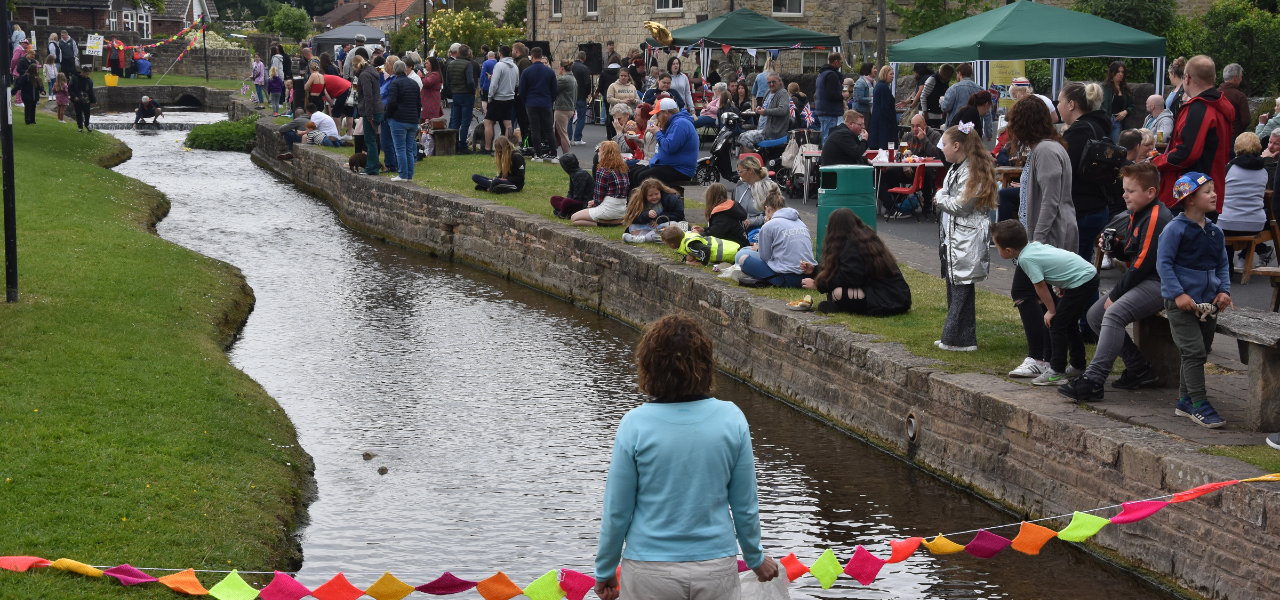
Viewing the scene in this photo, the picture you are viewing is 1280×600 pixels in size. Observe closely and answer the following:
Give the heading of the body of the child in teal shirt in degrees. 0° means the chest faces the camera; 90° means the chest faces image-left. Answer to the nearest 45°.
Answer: approximately 90°

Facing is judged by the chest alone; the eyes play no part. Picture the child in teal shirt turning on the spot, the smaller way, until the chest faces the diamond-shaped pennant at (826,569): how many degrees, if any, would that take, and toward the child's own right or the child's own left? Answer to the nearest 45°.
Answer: approximately 90° to the child's own left

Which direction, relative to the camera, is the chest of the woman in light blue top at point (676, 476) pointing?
away from the camera

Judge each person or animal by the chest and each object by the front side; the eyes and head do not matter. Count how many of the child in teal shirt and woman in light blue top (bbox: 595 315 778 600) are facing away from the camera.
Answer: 1

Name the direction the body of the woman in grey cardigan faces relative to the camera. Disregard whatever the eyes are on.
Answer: to the viewer's left

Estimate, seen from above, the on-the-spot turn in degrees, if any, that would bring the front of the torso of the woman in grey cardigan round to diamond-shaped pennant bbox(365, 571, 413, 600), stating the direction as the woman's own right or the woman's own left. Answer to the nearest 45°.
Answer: approximately 45° to the woman's own left

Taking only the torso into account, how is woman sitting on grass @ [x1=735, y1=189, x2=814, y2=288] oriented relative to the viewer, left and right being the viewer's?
facing away from the viewer and to the left of the viewer
